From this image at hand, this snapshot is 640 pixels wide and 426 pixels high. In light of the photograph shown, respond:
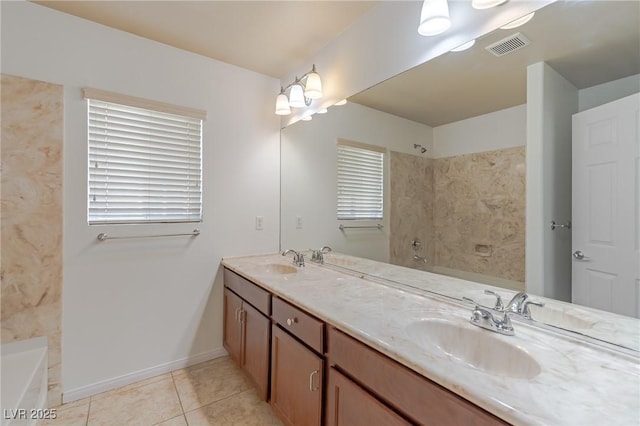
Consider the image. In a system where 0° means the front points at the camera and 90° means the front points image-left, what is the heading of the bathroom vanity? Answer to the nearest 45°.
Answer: approximately 45°

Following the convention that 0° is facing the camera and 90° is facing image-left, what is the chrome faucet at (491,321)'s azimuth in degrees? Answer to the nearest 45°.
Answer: approximately 45°

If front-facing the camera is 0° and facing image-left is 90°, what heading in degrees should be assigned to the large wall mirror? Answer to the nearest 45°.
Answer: approximately 45°
